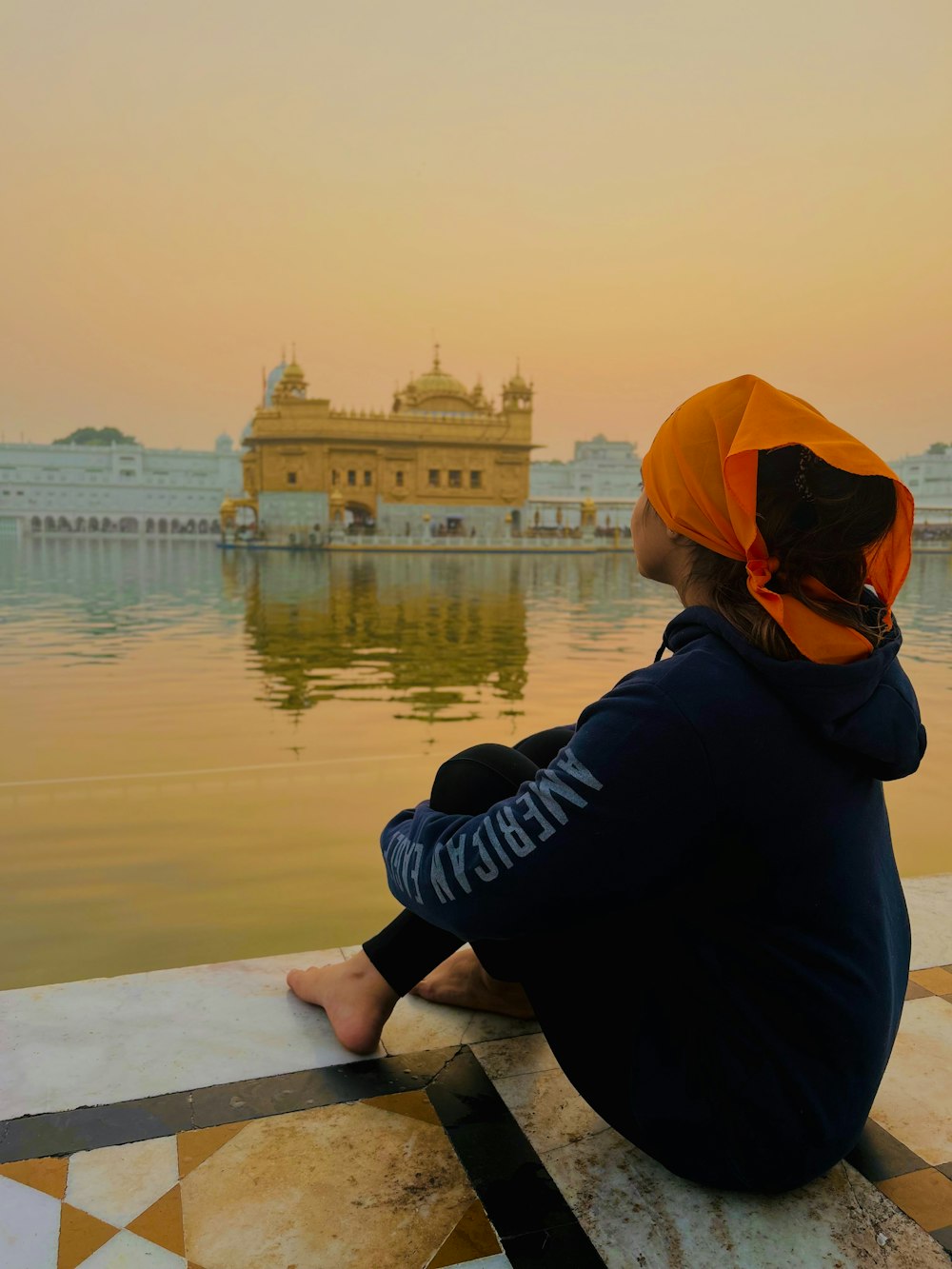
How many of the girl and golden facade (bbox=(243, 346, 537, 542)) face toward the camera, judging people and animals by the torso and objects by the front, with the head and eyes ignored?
1

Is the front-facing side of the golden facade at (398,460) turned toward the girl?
yes

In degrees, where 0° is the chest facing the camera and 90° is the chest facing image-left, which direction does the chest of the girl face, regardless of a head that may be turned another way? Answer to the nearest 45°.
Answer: approximately 135°

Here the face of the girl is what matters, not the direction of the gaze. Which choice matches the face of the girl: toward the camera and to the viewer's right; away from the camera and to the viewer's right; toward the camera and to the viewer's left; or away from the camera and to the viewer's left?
away from the camera and to the viewer's left

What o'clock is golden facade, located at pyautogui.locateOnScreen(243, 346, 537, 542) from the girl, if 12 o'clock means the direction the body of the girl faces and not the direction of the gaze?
The golden facade is roughly at 1 o'clock from the girl.
